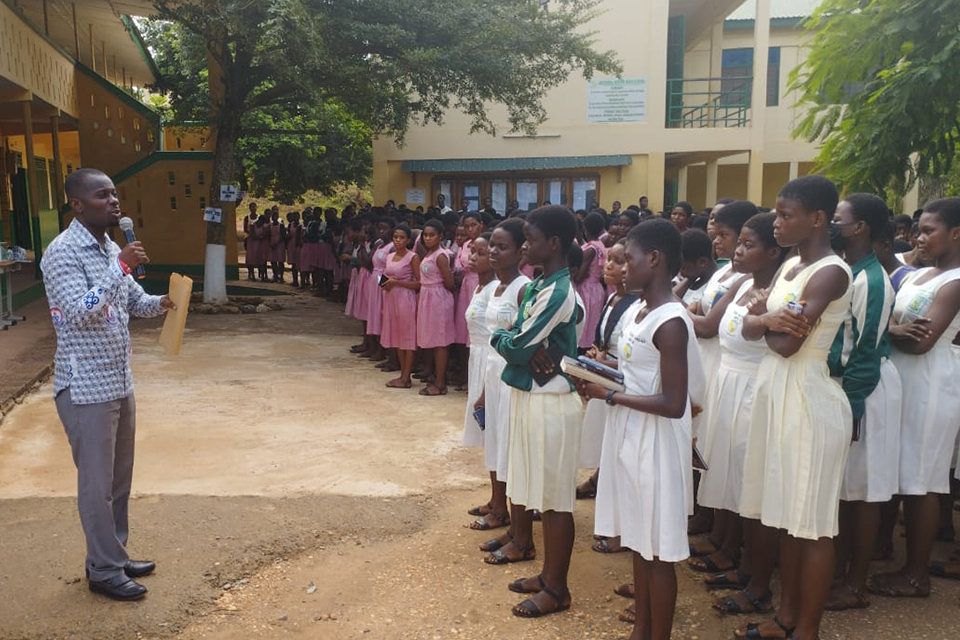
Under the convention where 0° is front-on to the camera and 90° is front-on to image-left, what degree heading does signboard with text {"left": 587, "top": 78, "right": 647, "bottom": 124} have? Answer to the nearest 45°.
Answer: approximately 0°

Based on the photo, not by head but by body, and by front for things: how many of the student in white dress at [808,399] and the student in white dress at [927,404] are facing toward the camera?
0

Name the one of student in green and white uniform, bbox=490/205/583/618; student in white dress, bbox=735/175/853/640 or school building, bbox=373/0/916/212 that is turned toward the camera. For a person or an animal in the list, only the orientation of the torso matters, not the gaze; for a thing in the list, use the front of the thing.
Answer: the school building

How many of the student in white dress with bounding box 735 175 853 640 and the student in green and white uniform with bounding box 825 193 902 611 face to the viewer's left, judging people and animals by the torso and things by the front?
2

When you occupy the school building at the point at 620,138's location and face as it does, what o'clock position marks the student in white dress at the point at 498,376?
The student in white dress is roughly at 12 o'clock from the school building.

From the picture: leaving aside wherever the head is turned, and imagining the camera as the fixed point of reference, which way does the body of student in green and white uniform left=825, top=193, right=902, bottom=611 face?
to the viewer's left

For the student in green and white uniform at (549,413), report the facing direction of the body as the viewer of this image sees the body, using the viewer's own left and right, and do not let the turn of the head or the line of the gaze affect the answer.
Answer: facing to the left of the viewer

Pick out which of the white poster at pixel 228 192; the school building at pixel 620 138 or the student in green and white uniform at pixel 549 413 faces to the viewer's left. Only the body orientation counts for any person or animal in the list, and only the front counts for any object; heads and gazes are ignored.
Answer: the student in green and white uniform

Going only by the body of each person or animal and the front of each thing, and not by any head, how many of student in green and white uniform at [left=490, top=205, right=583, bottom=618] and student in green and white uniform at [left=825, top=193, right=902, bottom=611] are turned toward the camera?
0

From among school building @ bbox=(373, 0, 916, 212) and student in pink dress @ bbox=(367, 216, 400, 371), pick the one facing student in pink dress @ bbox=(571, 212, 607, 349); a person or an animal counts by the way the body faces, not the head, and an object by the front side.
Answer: the school building

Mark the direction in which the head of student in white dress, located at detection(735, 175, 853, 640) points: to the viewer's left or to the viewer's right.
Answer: to the viewer's left

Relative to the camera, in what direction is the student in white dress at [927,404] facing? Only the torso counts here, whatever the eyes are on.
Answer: to the viewer's left

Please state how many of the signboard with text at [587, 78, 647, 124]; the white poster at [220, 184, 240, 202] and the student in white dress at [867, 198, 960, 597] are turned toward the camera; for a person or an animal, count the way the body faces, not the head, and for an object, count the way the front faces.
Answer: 2

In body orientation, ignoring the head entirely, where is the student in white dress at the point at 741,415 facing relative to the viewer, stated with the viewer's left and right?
facing to the left of the viewer

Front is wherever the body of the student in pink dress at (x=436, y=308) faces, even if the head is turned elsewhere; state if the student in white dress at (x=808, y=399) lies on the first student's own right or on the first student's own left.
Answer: on the first student's own left

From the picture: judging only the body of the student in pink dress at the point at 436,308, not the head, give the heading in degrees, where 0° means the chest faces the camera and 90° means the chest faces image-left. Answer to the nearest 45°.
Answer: approximately 45°

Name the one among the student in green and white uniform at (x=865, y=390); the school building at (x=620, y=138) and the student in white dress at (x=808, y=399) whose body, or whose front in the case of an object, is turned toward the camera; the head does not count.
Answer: the school building

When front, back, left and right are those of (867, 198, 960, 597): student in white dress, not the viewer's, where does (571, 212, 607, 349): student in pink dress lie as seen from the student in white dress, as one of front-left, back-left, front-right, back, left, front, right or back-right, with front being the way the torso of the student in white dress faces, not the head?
front-right
